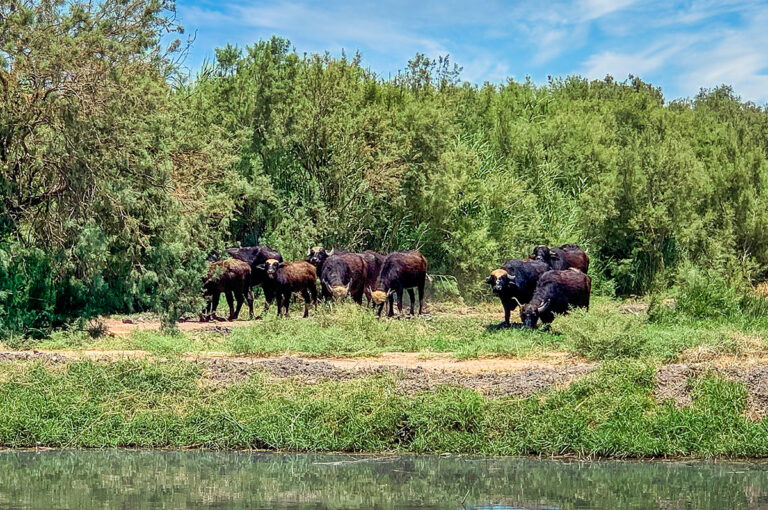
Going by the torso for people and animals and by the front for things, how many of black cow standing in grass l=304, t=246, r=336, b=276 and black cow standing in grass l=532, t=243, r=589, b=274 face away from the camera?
0

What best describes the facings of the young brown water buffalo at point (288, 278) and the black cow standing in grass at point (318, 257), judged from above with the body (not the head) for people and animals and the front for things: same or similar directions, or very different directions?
same or similar directions

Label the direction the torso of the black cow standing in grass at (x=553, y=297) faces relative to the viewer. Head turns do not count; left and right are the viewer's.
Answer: facing the viewer and to the left of the viewer

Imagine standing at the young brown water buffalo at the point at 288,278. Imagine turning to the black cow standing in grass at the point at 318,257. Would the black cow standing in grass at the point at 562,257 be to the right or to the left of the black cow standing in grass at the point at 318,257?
right

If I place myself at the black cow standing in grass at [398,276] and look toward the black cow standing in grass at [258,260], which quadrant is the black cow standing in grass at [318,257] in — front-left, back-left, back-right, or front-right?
front-right

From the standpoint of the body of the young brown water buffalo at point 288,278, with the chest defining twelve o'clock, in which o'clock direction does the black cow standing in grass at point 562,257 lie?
the black cow standing in grass at point 562,257 is roughly at 7 o'clock from the young brown water buffalo at point 288,278.

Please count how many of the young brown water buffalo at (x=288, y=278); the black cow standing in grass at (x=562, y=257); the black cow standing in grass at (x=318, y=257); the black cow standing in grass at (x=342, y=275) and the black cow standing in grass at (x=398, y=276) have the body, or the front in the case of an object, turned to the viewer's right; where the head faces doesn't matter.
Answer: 0

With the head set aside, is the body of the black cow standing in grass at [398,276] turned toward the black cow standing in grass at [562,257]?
no

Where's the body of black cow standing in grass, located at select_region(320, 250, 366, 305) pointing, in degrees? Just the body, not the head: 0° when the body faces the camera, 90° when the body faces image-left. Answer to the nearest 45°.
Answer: approximately 45°

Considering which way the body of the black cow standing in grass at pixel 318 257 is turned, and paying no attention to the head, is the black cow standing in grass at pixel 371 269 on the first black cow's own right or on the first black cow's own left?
on the first black cow's own left

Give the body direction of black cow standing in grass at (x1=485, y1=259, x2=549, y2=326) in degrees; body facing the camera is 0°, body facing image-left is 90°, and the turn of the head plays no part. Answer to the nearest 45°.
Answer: approximately 45°

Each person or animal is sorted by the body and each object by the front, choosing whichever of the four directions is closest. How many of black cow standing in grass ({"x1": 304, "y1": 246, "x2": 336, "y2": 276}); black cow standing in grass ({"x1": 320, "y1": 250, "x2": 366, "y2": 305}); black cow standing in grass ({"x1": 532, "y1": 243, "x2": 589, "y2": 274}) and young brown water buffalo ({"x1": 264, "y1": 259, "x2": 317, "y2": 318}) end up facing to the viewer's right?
0

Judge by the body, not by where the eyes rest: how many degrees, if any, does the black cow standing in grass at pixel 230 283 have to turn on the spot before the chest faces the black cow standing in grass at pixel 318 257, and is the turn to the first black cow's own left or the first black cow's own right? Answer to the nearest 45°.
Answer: approximately 180°

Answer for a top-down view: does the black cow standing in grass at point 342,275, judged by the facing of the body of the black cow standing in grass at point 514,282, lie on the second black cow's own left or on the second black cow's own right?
on the second black cow's own right

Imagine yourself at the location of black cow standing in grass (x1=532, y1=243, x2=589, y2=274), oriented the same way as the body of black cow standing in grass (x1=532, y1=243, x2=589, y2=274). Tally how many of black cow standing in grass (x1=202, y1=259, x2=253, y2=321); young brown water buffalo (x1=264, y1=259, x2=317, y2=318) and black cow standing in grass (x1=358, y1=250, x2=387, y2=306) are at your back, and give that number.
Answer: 0

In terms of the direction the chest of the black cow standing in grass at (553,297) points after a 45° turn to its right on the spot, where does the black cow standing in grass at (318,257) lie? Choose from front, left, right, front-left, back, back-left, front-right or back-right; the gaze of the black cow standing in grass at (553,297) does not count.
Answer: front-right

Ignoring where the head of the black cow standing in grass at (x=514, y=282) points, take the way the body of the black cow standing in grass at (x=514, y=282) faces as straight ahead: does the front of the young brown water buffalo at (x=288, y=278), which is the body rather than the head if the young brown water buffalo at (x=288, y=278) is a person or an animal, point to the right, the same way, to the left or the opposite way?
the same way

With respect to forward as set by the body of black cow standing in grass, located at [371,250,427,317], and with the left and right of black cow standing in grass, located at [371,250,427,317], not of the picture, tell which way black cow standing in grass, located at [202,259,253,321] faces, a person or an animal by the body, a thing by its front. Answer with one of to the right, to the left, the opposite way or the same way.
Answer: the same way

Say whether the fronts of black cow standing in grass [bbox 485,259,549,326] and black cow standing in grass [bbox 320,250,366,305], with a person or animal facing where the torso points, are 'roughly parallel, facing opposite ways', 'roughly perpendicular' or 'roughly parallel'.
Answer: roughly parallel
